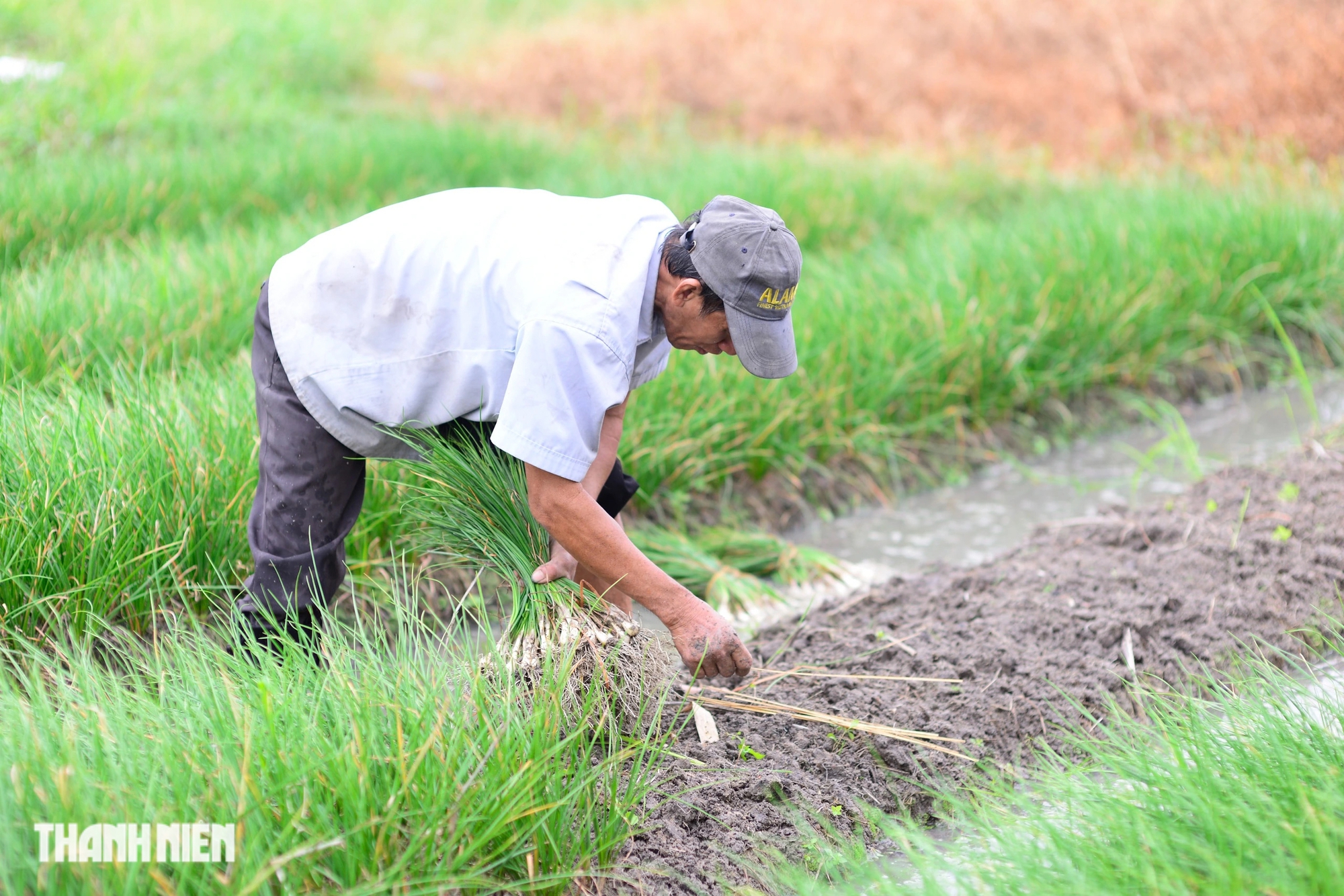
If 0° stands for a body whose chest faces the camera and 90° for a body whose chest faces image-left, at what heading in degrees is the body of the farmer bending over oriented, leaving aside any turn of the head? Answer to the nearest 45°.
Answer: approximately 270°
